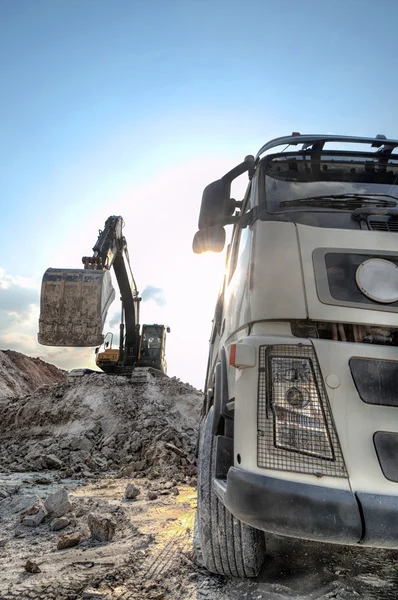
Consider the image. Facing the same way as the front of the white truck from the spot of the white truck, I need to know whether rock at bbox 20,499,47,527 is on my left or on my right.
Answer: on my right

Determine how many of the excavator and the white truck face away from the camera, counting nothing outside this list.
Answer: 0

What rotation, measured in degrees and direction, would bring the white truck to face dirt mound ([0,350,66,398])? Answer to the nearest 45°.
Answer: approximately 135° to its right

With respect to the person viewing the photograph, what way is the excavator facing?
facing the viewer and to the left of the viewer

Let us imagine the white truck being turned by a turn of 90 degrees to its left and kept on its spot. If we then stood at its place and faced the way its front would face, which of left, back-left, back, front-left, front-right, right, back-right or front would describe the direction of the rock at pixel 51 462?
back-left

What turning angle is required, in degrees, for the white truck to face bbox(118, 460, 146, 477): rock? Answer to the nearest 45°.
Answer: approximately 135° to its right

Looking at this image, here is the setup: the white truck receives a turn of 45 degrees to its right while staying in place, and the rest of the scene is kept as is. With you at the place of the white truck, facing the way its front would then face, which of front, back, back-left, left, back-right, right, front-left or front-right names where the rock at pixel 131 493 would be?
right

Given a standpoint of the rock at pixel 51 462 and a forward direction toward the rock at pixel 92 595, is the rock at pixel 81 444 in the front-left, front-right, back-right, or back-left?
back-left

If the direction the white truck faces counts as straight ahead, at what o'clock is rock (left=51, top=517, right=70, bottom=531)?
The rock is roughly at 4 o'clock from the white truck.

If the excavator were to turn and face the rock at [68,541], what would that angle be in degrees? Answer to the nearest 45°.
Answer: approximately 45° to its left
